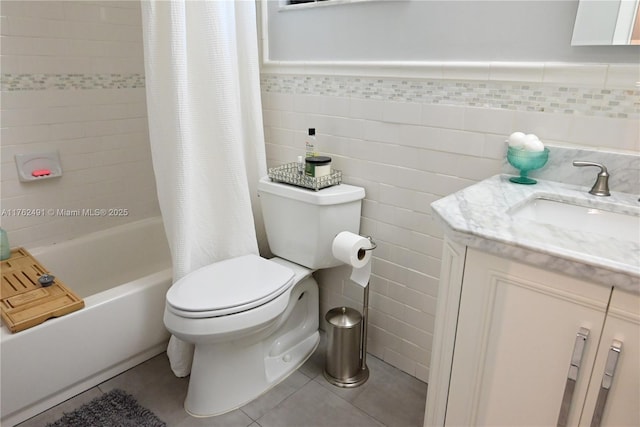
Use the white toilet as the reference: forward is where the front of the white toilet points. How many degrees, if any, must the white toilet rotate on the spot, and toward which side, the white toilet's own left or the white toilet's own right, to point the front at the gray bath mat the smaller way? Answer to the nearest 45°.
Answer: approximately 45° to the white toilet's own right

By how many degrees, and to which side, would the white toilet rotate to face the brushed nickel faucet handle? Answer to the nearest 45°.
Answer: approximately 90° to its left

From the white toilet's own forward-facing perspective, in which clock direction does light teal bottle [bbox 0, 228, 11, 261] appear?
The light teal bottle is roughly at 2 o'clock from the white toilet.

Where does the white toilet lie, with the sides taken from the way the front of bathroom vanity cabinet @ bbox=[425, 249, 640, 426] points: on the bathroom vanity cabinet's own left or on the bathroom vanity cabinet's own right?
on the bathroom vanity cabinet's own right

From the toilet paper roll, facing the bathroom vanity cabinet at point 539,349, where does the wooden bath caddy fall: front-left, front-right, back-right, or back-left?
back-right

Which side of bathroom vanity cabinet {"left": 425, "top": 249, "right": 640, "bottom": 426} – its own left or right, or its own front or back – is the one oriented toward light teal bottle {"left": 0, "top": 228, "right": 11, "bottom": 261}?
right

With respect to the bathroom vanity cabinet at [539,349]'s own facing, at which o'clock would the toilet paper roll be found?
The toilet paper roll is roughly at 4 o'clock from the bathroom vanity cabinet.

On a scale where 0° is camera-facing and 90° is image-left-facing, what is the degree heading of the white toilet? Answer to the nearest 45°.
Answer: approximately 45°
